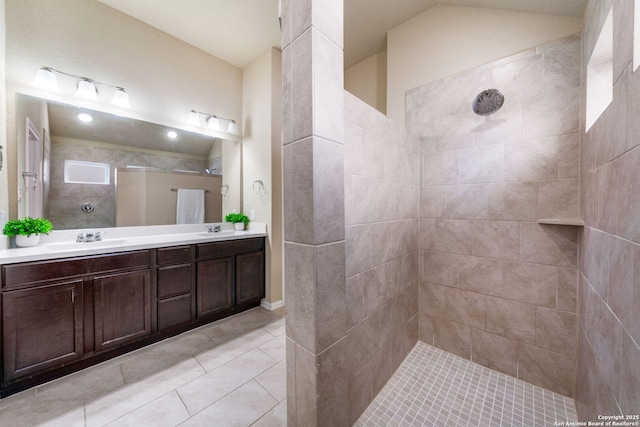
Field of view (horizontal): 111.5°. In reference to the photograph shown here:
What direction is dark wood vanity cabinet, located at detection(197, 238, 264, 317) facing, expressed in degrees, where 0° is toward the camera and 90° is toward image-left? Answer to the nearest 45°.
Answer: approximately 315°

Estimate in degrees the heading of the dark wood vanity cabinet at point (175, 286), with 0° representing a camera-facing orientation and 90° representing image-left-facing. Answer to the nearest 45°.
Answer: approximately 315°

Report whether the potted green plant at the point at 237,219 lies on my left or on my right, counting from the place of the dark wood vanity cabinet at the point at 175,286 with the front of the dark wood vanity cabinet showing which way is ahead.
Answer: on my left

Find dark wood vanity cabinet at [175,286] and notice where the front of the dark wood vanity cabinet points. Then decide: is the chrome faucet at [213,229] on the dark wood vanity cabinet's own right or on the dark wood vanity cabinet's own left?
on the dark wood vanity cabinet's own left
